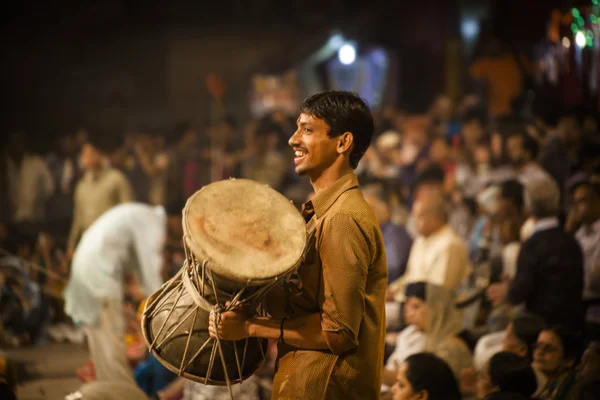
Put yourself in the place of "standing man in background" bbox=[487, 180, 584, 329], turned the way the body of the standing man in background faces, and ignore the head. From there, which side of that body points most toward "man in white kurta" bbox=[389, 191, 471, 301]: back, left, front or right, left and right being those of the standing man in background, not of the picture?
front

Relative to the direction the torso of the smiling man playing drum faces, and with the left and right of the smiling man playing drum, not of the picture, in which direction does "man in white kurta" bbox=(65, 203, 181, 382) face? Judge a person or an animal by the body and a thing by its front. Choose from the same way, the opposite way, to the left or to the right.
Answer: the opposite way

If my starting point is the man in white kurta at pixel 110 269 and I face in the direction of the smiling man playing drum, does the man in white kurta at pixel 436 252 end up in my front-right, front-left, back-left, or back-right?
front-left

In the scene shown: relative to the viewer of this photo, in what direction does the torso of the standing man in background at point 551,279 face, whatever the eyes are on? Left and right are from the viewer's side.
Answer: facing away from the viewer and to the left of the viewer

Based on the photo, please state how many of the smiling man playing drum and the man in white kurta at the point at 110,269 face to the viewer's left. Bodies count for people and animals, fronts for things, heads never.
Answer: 1

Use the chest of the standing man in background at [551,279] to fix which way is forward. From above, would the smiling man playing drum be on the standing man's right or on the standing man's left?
on the standing man's left
